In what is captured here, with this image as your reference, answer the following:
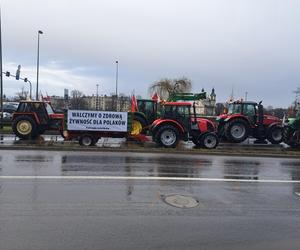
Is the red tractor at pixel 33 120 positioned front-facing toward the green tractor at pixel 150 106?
yes

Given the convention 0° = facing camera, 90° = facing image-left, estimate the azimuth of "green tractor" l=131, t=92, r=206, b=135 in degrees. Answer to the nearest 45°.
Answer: approximately 270°

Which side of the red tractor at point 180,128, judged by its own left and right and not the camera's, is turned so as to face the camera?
right

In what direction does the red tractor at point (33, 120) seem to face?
to the viewer's right

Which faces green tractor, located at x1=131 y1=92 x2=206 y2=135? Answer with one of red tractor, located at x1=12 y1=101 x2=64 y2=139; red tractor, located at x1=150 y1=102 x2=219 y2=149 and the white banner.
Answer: red tractor, located at x1=12 y1=101 x2=64 y2=139

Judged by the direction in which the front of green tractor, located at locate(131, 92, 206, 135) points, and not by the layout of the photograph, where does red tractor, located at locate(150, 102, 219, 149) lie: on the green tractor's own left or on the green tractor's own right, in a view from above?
on the green tractor's own right

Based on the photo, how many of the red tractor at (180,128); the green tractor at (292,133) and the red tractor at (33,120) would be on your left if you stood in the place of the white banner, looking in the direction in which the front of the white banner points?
2

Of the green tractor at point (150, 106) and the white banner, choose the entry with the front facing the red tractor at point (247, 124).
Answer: the green tractor
